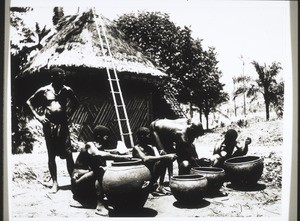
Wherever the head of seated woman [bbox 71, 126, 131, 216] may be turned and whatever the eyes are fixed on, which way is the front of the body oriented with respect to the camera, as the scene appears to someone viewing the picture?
to the viewer's right

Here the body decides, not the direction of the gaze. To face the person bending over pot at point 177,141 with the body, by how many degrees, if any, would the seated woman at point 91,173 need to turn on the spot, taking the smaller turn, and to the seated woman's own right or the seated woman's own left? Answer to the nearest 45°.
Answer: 0° — they already face them

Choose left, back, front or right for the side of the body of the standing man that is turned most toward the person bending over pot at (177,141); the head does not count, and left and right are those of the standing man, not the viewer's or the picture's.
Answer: left

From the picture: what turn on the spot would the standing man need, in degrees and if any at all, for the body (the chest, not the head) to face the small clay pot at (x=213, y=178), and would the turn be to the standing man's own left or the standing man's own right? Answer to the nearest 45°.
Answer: approximately 90° to the standing man's own left

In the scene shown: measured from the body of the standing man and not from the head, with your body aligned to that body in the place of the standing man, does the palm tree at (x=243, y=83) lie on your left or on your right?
on your left

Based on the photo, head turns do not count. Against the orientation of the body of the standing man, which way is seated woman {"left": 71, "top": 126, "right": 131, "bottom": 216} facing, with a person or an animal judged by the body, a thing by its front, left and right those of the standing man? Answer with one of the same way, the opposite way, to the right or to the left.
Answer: to the left

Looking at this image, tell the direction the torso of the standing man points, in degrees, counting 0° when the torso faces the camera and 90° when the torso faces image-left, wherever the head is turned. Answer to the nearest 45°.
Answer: approximately 0°
